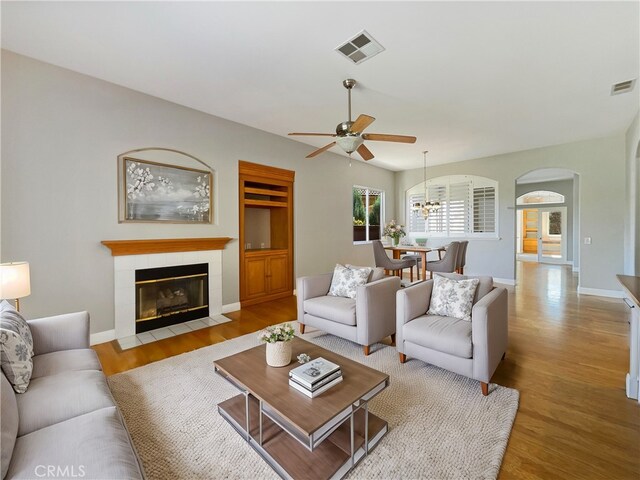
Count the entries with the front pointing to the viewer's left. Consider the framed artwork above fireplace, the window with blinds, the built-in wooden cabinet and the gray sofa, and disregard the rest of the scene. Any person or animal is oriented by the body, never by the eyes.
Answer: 0

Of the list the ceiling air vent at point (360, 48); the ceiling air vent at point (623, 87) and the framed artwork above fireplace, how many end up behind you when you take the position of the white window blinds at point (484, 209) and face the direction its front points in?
0

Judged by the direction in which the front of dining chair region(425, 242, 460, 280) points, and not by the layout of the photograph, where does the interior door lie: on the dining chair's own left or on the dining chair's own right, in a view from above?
on the dining chair's own right

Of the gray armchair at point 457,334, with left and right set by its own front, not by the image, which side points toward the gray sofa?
front

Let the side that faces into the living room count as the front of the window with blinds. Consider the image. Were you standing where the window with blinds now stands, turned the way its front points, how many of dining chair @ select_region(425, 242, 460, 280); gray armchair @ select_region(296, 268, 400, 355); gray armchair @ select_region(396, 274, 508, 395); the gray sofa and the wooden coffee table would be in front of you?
5

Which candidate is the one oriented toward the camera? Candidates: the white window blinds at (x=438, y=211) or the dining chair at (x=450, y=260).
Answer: the white window blinds

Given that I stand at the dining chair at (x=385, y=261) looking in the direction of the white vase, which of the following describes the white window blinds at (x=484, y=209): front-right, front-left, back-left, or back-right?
back-left

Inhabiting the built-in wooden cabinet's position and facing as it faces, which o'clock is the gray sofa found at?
The gray sofa is roughly at 2 o'clock from the built-in wooden cabinet.

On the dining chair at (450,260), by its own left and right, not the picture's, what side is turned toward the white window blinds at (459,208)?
right

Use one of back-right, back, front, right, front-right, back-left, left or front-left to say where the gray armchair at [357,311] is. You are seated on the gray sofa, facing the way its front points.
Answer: front

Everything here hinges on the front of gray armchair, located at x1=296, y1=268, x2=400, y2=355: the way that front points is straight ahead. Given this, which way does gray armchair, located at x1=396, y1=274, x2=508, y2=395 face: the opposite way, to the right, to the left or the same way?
the same way

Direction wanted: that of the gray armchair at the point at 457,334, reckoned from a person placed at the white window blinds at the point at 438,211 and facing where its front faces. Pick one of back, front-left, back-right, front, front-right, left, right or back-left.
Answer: front

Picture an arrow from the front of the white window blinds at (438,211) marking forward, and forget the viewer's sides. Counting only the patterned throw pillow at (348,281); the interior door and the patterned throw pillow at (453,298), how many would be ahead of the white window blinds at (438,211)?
2

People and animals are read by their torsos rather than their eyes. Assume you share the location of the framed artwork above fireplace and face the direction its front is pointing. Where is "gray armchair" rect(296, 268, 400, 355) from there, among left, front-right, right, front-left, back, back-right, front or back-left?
front

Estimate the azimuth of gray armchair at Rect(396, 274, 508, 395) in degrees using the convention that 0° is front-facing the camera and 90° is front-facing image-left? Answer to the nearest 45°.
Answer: approximately 45°

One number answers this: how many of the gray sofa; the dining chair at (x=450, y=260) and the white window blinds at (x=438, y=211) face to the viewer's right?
1

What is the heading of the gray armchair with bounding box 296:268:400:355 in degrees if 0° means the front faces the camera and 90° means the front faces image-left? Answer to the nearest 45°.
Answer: approximately 45°

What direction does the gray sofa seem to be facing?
to the viewer's right

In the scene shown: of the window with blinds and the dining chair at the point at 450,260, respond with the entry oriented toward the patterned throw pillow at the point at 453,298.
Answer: the window with blinds

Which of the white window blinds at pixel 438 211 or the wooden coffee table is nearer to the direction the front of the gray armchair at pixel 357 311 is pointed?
the wooden coffee table

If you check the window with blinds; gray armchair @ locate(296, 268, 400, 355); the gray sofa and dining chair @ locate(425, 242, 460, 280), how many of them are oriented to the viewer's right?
1

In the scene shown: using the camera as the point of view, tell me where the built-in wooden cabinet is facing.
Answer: facing the viewer and to the right of the viewer

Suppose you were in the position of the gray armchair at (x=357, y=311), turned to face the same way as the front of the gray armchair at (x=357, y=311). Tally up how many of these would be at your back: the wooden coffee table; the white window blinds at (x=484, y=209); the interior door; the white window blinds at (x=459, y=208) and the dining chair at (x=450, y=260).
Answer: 4

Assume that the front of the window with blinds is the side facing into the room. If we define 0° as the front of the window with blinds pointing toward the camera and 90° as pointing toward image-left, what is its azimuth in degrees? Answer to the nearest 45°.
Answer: approximately 0°
